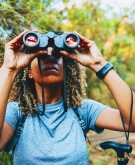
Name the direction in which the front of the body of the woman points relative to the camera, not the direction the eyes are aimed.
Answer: toward the camera

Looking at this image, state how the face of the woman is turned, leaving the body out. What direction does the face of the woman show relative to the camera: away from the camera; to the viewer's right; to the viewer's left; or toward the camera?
toward the camera
